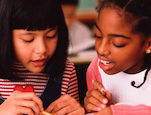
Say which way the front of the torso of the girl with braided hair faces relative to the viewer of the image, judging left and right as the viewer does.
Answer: facing the viewer and to the left of the viewer

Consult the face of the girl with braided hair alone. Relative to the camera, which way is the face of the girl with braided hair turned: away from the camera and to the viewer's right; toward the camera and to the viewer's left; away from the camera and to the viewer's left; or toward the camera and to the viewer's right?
toward the camera and to the viewer's left
